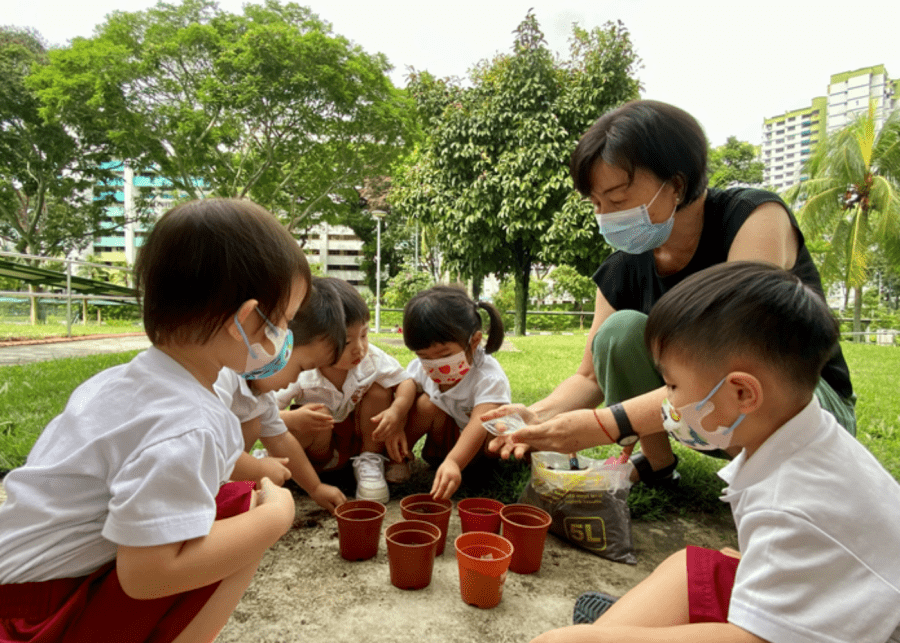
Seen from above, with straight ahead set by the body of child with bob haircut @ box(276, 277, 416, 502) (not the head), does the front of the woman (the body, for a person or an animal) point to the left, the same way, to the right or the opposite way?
to the right

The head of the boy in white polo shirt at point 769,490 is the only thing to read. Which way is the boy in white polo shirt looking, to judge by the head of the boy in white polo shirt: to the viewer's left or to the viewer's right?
to the viewer's left

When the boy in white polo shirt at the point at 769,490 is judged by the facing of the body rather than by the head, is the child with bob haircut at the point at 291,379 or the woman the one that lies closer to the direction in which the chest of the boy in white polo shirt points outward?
the child with bob haircut

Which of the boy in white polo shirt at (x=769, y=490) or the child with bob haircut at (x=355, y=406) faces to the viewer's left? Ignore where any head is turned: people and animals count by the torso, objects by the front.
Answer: the boy in white polo shirt

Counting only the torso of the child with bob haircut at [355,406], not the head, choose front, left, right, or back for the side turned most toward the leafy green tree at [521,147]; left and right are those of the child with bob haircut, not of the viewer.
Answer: back

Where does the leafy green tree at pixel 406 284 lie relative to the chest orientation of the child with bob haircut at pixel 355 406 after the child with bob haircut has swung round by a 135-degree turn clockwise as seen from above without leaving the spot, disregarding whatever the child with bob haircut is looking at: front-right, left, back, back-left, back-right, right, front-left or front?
front-right

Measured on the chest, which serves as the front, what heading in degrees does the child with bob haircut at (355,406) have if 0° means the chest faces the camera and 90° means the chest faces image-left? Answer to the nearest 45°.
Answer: approximately 0°

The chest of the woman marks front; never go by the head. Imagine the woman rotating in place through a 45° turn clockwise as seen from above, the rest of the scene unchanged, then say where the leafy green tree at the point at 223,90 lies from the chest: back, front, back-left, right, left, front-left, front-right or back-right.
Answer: front-right

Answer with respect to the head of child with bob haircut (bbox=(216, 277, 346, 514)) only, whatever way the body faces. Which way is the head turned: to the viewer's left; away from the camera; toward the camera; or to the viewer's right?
to the viewer's right

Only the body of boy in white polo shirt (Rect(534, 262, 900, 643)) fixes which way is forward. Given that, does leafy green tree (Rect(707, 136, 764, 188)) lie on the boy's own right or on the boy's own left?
on the boy's own right

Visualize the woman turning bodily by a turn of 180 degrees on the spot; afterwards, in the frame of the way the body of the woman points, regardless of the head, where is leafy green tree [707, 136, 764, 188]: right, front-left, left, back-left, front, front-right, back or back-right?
front-left

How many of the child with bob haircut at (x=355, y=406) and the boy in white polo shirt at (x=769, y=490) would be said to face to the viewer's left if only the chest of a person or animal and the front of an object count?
1
